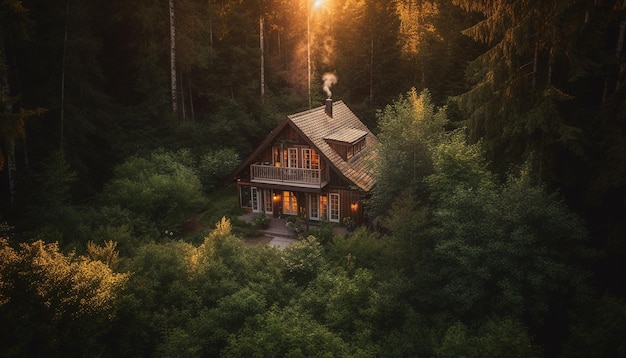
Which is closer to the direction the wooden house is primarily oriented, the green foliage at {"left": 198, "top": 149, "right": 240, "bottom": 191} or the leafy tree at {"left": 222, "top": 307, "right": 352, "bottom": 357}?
the leafy tree

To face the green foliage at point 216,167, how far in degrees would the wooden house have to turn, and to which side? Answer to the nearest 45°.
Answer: approximately 90° to its right

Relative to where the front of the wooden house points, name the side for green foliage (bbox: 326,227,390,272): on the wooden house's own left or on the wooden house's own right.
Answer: on the wooden house's own left

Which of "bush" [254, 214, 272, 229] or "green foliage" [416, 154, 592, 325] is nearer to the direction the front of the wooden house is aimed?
the bush

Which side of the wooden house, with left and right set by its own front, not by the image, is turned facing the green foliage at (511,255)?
left

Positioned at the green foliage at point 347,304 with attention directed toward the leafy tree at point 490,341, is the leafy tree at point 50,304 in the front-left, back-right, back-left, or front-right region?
back-right

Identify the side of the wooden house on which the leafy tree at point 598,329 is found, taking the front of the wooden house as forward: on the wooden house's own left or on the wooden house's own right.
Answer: on the wooden house's own left

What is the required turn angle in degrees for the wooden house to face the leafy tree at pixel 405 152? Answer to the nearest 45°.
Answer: approximately 90° to its left

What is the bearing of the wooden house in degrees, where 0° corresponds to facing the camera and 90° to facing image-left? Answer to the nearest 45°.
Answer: approximately 45°

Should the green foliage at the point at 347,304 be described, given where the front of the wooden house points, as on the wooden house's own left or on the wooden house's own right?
on the wooden house's own left

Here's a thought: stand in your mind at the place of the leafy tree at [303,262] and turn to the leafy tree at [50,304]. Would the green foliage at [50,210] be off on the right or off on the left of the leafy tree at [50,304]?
right
